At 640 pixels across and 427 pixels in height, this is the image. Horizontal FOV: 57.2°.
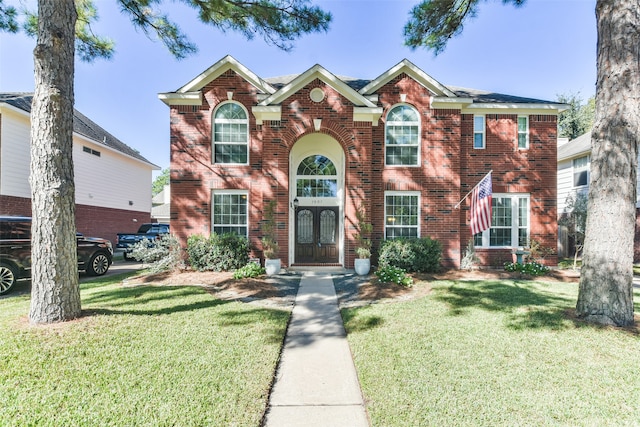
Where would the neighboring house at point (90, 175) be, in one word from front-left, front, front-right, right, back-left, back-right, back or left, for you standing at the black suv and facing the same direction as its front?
front-left

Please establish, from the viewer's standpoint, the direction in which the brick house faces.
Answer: facing the viewer

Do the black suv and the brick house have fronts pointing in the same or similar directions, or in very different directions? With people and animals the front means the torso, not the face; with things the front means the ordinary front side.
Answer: very different directions

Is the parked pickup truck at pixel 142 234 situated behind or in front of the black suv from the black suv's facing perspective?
in front

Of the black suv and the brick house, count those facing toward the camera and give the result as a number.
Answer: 1

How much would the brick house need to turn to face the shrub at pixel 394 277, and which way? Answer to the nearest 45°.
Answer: approximately 45° to its left

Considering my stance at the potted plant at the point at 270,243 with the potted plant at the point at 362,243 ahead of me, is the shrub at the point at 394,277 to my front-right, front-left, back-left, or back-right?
front-right

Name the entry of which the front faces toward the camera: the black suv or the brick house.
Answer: the brick house

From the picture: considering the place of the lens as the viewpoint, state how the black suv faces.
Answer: facing away from the viewer and to the right of the viewer
